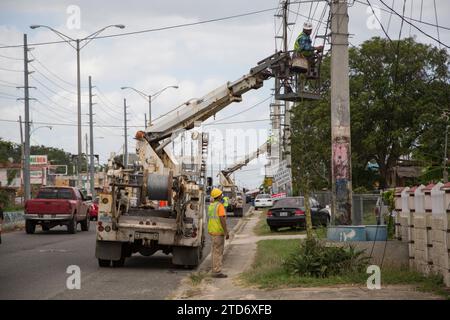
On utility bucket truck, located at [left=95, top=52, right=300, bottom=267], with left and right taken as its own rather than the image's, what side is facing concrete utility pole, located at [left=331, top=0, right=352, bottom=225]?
right

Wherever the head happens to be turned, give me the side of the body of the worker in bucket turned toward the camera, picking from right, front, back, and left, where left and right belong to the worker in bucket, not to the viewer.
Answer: right

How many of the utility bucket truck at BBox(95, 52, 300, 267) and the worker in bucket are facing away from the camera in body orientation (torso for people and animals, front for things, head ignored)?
1

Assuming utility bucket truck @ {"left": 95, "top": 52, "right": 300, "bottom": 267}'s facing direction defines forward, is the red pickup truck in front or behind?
in front

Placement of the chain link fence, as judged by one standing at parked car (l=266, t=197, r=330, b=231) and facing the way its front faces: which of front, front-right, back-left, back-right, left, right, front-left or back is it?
right

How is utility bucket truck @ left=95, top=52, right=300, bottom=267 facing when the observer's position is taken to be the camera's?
facing away from the viewer

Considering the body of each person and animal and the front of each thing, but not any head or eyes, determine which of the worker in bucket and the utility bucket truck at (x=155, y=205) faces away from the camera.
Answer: the utility bucket truck

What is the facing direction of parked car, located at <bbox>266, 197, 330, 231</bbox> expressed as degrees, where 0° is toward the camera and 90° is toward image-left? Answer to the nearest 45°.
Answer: approximately 225°

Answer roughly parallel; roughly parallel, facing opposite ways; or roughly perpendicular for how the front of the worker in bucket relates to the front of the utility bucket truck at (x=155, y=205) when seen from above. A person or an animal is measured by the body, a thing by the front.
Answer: roughly perpendicular

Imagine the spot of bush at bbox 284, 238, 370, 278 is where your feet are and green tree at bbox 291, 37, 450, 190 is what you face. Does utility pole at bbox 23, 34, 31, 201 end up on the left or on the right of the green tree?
left
